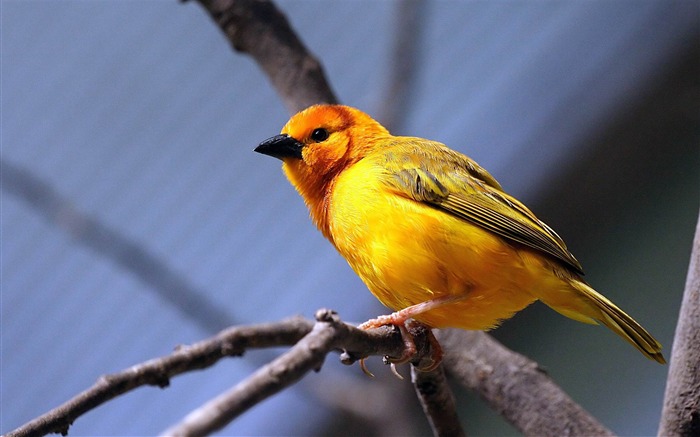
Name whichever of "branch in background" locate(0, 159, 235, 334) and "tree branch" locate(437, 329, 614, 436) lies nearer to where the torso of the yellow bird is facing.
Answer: the branch in background

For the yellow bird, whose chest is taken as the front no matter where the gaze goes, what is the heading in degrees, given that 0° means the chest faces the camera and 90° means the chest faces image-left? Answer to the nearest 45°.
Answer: approximately 90°

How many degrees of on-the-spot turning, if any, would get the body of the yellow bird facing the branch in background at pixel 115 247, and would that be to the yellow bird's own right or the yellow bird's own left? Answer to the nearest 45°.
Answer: approximately 45° to the yellow bird's own right
